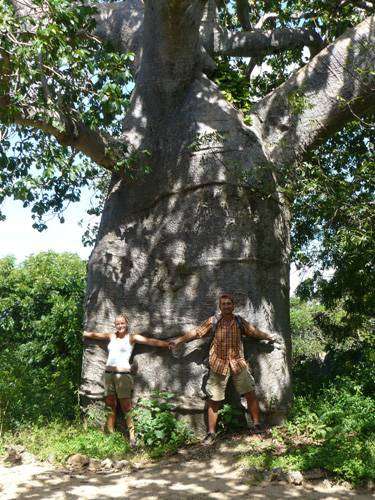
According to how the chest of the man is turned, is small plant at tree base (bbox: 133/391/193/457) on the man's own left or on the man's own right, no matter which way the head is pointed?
on the man's own right

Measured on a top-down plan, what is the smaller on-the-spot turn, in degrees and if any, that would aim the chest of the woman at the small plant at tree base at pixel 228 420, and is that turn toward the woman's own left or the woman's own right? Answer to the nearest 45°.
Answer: approximately 90° to the woman's own left

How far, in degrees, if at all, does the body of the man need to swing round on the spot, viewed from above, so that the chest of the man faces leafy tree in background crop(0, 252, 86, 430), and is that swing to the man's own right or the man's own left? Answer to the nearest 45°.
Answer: approximately 135° to the man's own right

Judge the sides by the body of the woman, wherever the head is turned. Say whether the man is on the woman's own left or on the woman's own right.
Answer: on the woman's own left

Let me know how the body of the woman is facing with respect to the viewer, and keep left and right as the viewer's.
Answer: facing the viewer

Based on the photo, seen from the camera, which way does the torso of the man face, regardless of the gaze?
toward the camera

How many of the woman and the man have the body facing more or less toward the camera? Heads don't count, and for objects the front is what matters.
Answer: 2

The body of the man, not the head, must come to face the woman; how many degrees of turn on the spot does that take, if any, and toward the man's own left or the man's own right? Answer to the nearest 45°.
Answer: approximately 90° to the man's own right
